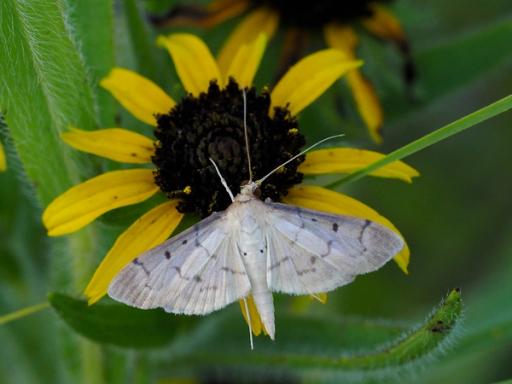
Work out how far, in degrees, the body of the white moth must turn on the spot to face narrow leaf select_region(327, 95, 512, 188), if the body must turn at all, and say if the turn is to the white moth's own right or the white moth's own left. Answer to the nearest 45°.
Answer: approximately 90° to the white moth's own right

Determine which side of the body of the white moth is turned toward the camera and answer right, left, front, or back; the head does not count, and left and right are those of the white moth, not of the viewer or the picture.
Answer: back

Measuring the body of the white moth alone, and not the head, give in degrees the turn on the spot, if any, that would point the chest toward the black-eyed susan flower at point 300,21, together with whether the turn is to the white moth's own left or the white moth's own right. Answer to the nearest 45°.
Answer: approximately 45° to the white moth's own right
